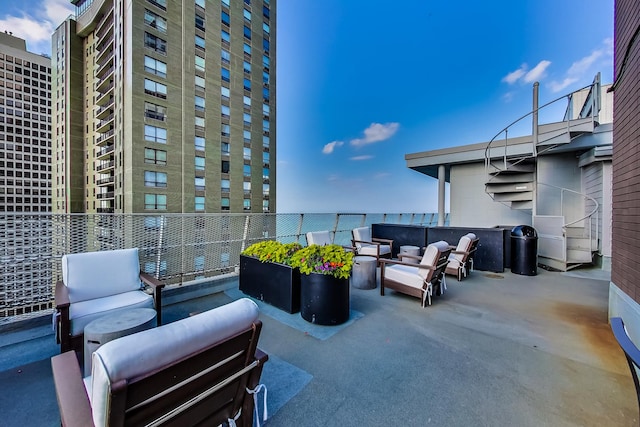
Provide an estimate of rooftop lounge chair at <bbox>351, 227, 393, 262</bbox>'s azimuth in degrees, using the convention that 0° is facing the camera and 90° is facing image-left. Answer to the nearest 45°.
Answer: approximately 315°

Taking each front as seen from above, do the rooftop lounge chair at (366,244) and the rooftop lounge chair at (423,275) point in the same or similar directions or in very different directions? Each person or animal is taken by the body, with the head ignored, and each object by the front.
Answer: very different directions

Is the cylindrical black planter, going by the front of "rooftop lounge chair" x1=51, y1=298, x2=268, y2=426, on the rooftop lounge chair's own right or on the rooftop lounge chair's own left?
on the rooftop lounge chair's own right
